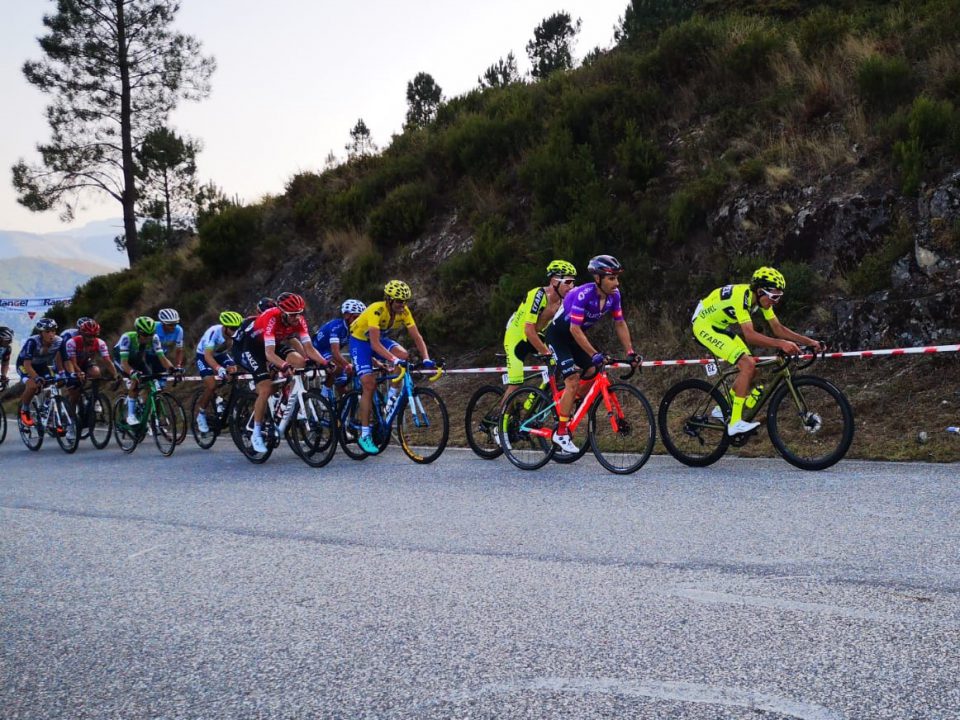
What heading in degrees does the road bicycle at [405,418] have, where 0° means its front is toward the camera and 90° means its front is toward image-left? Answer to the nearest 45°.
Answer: approximately 315°

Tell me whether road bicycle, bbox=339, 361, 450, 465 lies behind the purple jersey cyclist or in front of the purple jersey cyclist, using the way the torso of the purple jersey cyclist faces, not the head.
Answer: behind

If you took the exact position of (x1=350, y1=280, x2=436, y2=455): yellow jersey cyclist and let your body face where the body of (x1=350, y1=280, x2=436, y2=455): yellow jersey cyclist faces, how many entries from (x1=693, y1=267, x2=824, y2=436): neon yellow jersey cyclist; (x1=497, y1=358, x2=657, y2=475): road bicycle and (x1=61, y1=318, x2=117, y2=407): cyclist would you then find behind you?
1

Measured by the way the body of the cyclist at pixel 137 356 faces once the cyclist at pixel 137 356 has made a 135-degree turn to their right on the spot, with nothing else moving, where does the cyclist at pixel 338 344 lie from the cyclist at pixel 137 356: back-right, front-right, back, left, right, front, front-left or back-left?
back-left

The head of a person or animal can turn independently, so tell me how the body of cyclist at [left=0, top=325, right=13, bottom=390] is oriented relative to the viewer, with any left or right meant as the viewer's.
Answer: facing the viewer and to the right of the viewer

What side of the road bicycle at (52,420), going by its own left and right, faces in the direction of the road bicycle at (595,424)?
front

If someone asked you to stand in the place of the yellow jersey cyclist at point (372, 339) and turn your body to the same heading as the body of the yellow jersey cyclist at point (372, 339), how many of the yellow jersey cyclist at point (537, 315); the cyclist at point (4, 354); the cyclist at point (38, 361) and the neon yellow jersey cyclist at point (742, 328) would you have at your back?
2

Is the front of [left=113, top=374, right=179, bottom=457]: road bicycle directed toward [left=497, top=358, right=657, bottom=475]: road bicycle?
yes

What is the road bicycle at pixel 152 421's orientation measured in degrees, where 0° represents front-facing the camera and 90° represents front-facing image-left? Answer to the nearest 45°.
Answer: approximately 315°

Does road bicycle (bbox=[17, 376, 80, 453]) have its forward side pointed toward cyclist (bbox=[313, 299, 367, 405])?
yes

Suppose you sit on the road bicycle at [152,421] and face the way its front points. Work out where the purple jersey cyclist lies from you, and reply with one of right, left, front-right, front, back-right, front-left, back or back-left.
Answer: front

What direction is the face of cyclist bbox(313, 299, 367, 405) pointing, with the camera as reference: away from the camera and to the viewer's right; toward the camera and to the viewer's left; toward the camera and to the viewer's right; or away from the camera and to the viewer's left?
toward the camera and to the viewer's right

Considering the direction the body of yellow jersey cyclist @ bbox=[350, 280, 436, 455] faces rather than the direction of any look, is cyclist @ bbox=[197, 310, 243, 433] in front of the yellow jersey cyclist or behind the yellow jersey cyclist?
behind

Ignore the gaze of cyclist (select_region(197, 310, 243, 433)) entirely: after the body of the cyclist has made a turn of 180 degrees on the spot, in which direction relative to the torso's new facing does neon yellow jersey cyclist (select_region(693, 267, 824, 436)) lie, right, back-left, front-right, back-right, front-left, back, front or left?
back

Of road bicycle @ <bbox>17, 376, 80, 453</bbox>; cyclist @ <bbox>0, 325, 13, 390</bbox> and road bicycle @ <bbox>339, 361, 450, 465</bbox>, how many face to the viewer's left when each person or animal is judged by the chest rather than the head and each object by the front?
0

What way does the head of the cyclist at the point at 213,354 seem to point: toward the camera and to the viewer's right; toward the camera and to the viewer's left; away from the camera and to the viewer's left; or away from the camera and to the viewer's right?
toward the camera and to the viewer's right

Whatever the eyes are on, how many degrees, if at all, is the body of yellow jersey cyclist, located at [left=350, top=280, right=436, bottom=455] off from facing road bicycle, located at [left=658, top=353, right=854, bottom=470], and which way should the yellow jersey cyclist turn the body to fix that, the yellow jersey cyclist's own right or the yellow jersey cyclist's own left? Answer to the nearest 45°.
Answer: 0° — they already face it

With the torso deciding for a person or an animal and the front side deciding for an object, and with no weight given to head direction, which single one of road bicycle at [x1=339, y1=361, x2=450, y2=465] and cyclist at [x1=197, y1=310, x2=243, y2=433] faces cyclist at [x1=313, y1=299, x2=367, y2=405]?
cyclist at [x1=197, y1=310, x2=243, y2=433]

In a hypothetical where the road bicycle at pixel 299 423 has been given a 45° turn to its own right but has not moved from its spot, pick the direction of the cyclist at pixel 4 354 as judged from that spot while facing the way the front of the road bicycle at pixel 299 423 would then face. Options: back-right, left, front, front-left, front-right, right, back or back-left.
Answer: back-right

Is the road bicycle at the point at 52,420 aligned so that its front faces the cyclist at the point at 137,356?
yes

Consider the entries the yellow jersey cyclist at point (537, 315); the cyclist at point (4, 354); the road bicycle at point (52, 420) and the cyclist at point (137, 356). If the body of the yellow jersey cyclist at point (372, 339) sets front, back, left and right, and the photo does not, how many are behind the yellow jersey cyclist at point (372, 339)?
3

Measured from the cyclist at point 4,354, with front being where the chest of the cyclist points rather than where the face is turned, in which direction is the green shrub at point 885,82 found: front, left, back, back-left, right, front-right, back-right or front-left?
front
